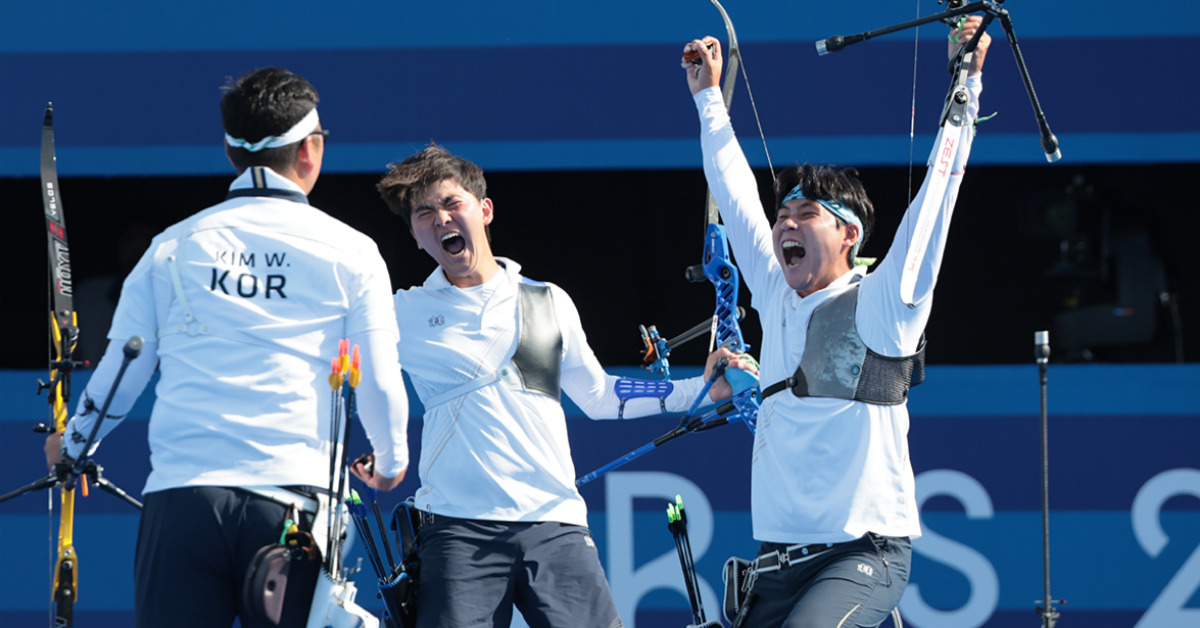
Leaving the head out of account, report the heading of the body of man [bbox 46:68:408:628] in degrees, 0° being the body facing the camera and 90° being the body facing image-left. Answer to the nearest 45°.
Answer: approximately 180°

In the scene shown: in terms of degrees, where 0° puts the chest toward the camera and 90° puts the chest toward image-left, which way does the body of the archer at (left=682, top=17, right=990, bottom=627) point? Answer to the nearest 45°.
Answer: approximately 45°

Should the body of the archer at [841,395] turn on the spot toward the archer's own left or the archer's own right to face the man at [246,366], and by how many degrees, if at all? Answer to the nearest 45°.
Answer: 0° — they already face them

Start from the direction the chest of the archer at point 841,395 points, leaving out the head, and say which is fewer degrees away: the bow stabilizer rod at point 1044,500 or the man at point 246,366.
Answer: the man

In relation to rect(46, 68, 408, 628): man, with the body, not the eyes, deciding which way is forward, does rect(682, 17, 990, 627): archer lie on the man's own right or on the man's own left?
on the man's own right

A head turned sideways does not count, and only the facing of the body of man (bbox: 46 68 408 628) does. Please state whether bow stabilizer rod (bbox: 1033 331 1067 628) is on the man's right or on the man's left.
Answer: on the man's right

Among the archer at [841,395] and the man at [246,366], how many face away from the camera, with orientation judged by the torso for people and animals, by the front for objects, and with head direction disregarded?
1

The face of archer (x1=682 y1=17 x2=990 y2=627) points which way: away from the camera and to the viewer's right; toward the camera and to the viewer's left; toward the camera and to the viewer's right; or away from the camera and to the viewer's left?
toward the camera and to the viewer's left

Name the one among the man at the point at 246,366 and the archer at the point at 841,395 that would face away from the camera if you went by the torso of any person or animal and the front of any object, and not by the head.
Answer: the man
